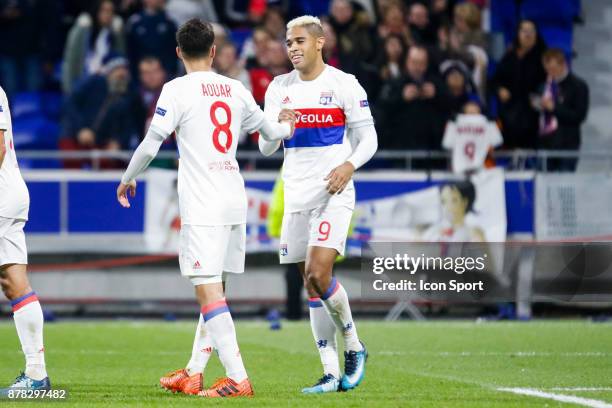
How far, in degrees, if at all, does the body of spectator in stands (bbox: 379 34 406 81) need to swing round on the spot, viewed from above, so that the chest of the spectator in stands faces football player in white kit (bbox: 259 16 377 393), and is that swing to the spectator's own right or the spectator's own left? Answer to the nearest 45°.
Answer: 0° — they already face them

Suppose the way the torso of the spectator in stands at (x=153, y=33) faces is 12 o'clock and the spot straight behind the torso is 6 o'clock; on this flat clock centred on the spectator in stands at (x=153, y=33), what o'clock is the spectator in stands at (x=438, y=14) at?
the spectator in stands at (x=438, y=14) is roughly at 9 o'clock from the spectator in stands at (x=153, y=33).

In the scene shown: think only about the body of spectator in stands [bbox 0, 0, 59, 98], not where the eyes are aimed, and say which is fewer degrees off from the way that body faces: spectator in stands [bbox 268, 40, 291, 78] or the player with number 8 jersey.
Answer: the player with number 8 jersey

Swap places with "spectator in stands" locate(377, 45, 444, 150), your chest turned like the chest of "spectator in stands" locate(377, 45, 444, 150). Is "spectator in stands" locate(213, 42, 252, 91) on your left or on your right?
on your right

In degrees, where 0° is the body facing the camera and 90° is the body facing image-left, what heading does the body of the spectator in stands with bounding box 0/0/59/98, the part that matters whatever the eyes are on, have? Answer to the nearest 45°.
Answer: approximately 0°

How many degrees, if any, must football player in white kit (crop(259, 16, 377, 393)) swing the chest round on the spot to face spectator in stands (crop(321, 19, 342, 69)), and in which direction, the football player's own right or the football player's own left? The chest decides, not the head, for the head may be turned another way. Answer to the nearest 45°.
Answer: approximately 135° to the football player's own right

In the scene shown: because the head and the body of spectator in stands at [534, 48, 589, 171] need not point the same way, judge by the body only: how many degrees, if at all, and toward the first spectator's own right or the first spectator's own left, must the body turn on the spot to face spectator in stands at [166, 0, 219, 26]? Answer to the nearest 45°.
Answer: approximately 45° to the first spectator's own right
